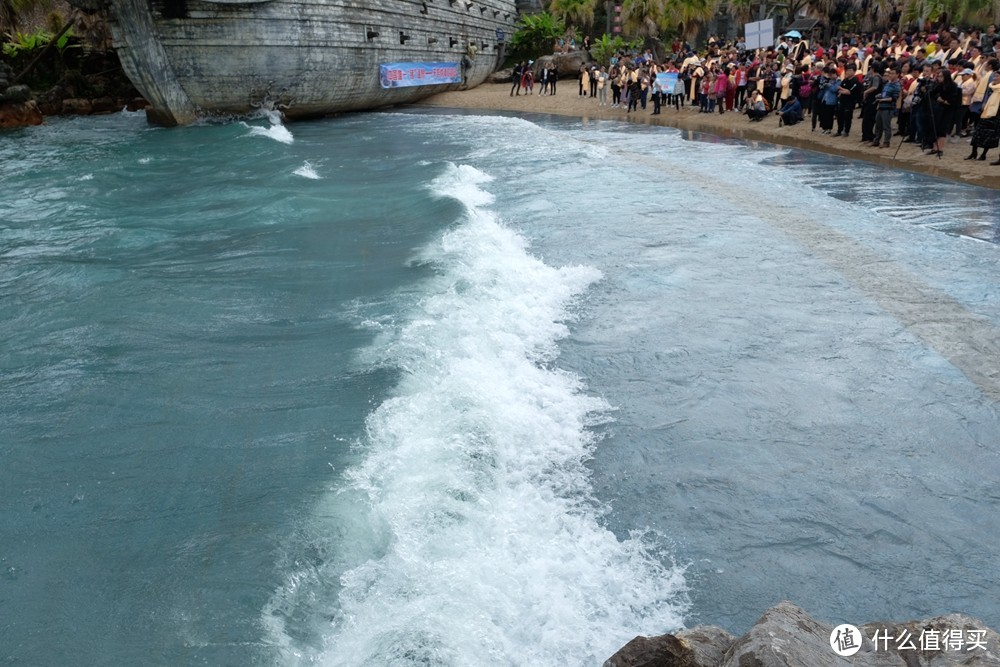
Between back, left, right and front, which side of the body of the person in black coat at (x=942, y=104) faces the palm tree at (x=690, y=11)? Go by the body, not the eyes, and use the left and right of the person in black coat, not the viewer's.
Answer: right

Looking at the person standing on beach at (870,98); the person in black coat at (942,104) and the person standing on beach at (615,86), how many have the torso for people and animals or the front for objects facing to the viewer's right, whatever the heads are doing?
0

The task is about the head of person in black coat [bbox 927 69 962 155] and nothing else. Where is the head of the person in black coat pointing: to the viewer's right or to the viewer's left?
to the viewer's left

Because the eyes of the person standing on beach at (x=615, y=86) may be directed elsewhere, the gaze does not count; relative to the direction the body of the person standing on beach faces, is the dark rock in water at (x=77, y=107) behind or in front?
in front

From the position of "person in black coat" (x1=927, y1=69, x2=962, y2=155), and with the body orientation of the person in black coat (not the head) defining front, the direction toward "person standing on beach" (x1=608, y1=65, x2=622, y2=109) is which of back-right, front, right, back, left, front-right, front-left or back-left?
right

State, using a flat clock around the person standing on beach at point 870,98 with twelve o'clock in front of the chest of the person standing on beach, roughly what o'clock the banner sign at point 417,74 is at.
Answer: The banner sign is roughly at 1 o'clock from the person standing on beach.

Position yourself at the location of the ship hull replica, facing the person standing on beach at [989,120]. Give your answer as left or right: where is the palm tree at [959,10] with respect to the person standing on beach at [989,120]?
left

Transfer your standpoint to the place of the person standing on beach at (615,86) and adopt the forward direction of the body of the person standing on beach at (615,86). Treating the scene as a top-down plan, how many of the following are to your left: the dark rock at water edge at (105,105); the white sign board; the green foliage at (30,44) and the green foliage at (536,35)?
1

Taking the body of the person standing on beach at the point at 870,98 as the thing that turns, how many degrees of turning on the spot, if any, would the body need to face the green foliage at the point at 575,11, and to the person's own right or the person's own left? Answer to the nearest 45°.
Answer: approximately 45° to the person's own right

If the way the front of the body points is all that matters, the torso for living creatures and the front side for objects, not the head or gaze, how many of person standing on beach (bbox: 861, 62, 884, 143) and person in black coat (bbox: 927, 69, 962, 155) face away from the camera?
0

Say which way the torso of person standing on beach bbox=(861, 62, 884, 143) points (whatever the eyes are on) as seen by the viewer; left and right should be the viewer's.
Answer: facing to the left of the viewer

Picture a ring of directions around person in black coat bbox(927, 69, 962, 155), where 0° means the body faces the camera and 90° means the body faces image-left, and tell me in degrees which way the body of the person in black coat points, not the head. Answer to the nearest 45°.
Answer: approximately 45°

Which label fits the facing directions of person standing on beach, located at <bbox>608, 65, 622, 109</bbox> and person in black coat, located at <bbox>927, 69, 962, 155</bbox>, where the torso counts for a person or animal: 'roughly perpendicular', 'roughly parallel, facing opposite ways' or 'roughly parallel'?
roughly parallel

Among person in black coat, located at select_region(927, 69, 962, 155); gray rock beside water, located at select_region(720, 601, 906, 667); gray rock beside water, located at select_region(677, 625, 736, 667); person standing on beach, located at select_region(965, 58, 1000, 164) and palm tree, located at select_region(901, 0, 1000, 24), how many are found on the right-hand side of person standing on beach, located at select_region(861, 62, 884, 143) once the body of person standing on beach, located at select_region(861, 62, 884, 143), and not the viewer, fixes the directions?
1

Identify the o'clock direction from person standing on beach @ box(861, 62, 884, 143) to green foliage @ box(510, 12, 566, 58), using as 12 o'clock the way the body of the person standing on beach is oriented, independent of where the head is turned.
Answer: The green foliage is roughly at 2 o'clock from the person standing on beach.

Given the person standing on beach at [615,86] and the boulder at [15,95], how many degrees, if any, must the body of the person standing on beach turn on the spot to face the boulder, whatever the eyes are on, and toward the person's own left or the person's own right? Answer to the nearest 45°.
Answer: approximately 45° to the person's own right

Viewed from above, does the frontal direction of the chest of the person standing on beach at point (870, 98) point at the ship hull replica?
yes
